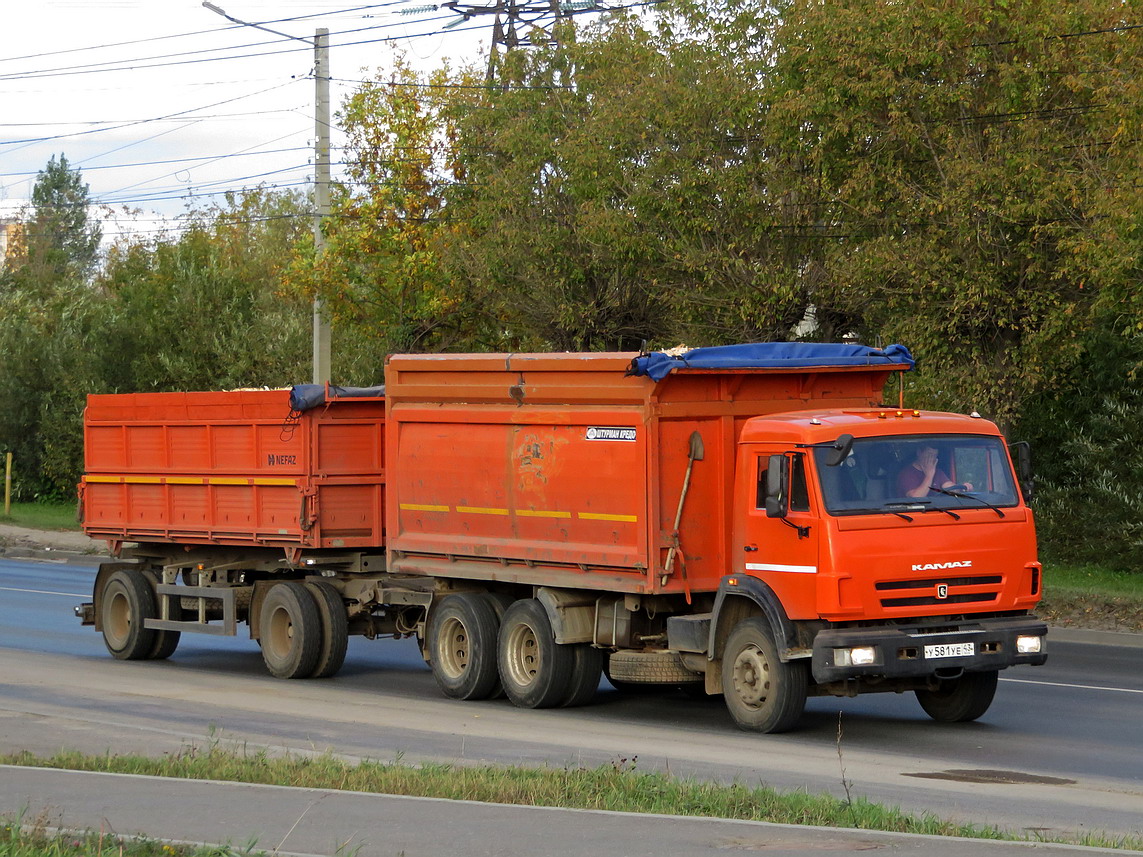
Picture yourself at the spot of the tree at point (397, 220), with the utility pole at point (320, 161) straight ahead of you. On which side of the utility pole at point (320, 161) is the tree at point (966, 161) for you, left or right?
left

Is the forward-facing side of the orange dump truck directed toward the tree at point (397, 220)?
no

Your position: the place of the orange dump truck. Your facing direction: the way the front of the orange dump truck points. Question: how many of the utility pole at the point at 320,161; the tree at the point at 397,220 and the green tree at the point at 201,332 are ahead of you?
0

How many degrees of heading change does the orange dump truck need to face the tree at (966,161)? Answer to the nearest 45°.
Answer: approximately 90° to its left

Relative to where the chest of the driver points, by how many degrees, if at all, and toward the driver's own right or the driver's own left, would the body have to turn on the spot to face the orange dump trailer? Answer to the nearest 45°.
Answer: approximately 180°

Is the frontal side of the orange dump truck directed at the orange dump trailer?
no

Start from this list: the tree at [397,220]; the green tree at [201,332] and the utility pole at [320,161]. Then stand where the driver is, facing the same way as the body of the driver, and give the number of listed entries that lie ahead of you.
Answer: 0

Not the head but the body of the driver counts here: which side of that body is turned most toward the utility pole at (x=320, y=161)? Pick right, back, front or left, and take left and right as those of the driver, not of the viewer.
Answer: back

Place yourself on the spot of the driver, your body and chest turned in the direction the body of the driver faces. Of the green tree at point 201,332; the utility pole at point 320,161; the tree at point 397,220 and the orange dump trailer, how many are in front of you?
0

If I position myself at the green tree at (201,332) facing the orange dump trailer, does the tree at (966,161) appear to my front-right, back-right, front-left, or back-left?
front-left

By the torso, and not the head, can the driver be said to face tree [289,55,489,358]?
no

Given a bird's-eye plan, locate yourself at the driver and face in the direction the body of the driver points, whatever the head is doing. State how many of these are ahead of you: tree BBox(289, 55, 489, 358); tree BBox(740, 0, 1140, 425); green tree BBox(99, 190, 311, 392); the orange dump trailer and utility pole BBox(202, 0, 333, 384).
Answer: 0

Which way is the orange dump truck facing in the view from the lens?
facing the viewer and to the right of the viewer
